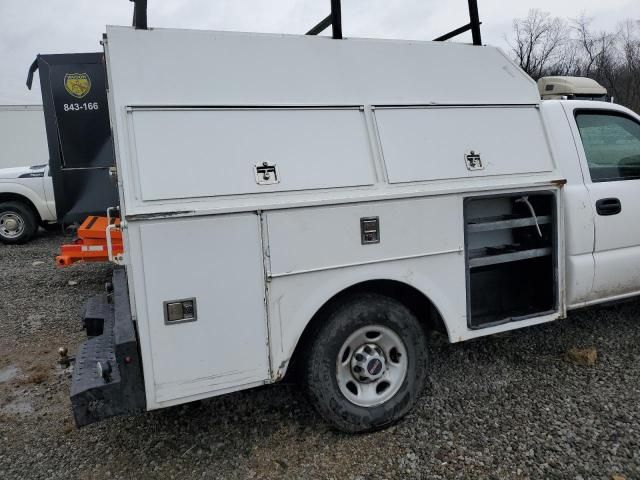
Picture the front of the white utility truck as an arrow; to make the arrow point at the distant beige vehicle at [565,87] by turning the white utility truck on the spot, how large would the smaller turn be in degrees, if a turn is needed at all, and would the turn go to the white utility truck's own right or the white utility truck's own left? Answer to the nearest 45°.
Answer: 0° — it already faces it

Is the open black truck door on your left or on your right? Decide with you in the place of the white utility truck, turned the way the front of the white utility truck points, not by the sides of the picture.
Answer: on your left

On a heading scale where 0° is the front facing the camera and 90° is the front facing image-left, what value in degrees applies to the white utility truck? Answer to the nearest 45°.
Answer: approximately 225°
